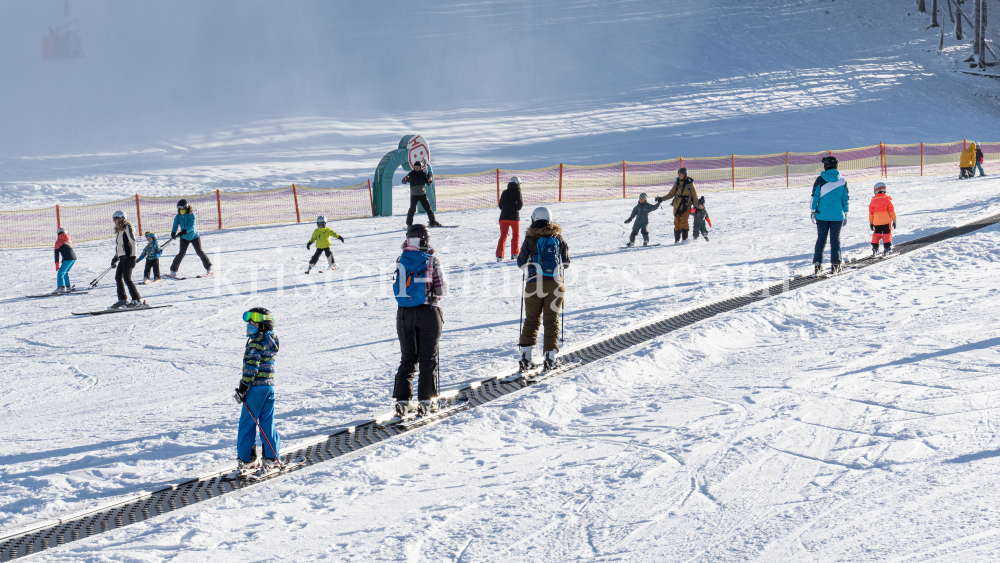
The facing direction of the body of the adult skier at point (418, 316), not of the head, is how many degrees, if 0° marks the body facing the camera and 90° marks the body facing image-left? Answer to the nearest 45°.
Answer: approximately 225°

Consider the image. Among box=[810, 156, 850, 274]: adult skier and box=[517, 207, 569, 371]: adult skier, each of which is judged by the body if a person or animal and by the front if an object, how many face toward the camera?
0

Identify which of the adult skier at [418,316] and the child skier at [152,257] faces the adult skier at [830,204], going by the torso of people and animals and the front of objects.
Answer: the adult skier at [418,316]

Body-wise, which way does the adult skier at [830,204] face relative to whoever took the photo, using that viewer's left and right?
facing away from the viewer

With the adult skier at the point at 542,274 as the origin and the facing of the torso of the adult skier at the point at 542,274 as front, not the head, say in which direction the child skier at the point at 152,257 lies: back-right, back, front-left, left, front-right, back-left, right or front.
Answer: front-left

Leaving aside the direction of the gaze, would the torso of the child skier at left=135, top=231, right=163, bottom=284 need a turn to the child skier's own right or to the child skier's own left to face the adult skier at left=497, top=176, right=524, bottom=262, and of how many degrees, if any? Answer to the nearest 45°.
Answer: approximately 90° to the child skier's own left

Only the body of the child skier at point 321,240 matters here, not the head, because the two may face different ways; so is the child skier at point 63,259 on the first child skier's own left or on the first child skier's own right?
on the first child skier's own right
